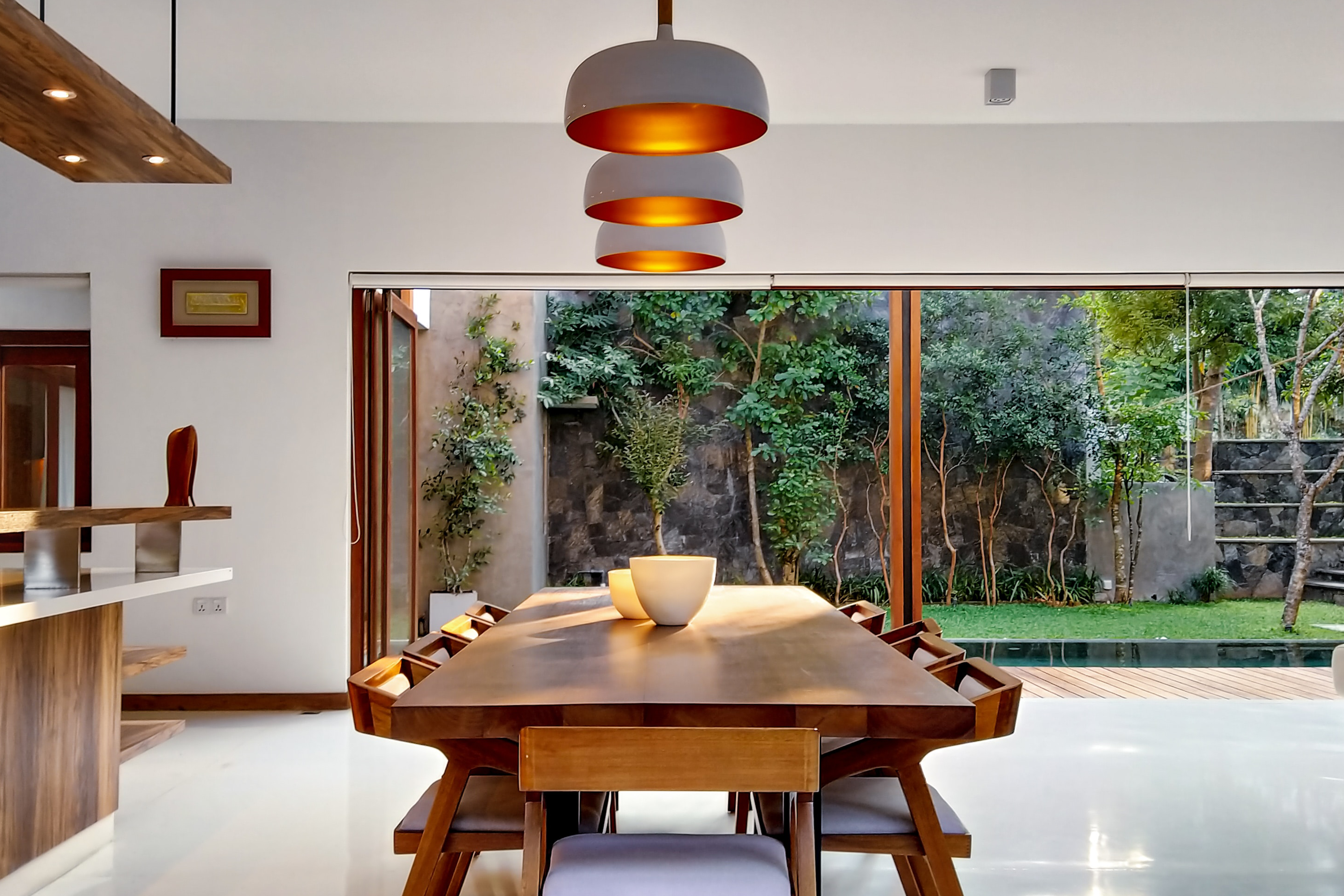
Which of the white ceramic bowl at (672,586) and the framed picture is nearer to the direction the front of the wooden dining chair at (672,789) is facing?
the white ceramic bowl

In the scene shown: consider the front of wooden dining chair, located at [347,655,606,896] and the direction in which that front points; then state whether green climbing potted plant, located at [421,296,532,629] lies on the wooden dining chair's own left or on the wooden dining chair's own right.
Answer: on the wooden dining chair's own left

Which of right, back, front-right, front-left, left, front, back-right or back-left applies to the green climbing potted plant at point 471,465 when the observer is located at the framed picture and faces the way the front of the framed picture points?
back-left

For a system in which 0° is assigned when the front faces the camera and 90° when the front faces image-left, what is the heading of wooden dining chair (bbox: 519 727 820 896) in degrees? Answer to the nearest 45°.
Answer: approximately 180°

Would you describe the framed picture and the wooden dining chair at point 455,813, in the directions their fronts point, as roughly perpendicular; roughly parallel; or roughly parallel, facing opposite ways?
roughly perpendicular

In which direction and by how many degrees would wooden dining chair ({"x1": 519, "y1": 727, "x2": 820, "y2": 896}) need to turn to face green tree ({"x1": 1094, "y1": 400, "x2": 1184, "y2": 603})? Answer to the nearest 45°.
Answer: approximately 45° to its right

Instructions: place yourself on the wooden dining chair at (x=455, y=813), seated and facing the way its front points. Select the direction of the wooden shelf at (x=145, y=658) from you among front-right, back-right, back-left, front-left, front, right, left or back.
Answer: back-left

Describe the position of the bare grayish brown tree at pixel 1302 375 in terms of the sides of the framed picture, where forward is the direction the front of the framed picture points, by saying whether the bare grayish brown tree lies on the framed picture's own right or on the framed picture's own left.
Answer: on the framed picture's own left

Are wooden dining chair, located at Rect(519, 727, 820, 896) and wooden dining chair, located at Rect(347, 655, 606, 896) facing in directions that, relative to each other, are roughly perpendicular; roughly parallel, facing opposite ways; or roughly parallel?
roughly perpendicular

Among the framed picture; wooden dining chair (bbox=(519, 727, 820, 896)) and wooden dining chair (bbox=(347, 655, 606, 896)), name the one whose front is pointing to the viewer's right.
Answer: wooden dining chair (bbox=(347, 655, 606, 896))

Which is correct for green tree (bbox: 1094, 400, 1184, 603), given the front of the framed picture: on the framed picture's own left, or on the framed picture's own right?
on the framed picture's own left

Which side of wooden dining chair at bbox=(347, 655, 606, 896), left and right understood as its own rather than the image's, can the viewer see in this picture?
right

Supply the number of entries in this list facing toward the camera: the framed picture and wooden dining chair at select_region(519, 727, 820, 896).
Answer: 1
